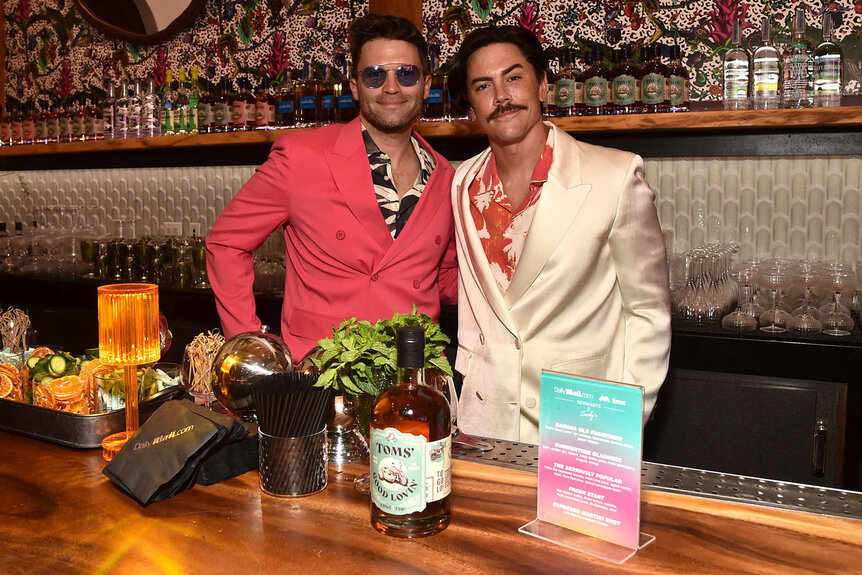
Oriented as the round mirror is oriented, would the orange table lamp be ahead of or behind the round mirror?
ahead

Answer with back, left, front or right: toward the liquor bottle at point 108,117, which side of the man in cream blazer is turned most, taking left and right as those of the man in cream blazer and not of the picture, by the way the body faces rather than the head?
right

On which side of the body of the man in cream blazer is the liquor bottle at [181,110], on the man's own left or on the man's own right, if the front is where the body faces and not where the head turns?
on the man's own right

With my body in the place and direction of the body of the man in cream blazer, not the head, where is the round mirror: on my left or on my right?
on my right

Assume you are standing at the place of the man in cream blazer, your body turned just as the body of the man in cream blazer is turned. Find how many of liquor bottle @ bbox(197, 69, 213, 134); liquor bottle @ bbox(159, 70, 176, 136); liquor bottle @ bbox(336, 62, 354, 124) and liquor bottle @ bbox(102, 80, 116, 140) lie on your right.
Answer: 4

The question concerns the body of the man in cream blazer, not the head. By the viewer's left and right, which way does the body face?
facing the viewer and to the left of the viewer

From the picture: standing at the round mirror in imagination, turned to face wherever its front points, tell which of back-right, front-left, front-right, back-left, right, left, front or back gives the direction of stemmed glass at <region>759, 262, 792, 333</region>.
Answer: front-left

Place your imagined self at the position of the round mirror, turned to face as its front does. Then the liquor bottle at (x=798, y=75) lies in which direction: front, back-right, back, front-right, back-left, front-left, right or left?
front-left

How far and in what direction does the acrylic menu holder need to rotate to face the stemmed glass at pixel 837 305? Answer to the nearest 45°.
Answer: approximately 180°

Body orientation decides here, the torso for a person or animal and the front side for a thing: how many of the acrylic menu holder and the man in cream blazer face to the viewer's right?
0

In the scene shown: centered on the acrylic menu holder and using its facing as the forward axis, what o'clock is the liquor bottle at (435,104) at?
The liquor bottle is roughly at 4 o'clock from the acrylic menu holder.

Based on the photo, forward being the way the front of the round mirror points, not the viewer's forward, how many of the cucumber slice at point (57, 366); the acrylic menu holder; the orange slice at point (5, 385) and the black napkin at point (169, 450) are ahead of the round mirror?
4

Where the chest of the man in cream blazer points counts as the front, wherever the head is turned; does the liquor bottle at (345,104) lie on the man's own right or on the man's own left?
on the man's own right

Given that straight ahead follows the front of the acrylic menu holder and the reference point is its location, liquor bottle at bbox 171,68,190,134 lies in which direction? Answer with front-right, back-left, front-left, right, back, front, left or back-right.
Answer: right

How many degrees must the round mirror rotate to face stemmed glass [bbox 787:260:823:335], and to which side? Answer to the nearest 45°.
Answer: approximately 45° to its left
